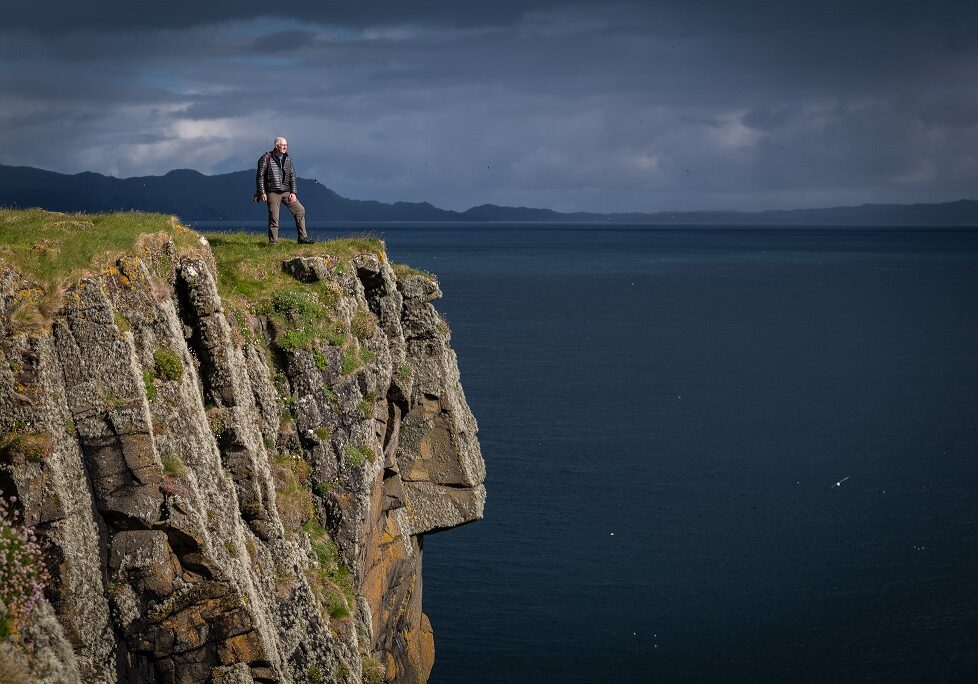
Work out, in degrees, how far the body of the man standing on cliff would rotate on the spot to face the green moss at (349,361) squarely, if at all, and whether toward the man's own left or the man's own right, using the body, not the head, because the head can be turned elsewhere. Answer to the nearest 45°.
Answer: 0° — they already face it

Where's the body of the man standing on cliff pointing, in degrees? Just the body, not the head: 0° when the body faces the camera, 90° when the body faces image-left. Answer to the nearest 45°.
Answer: approximately 315°

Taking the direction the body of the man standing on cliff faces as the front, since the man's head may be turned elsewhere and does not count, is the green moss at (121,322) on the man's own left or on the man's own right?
on the man's own right
